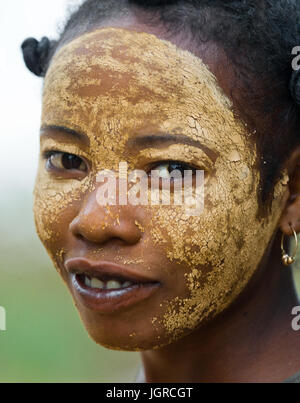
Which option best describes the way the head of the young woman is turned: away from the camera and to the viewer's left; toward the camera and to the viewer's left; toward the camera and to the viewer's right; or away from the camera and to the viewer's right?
toward the camera and to the viewer's left
